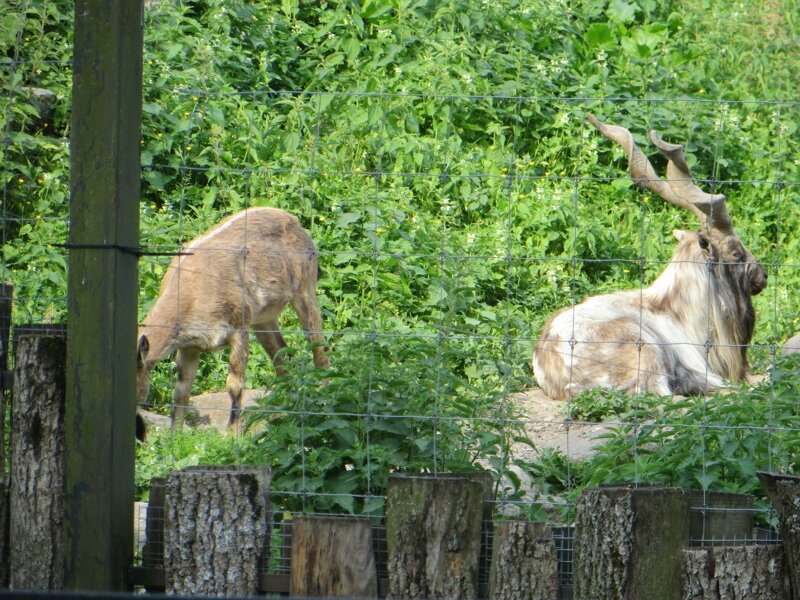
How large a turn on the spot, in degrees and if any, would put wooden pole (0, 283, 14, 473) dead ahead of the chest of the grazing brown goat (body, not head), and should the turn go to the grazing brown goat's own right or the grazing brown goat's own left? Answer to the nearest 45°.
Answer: approximately 45° to the grazing brown goat's own left

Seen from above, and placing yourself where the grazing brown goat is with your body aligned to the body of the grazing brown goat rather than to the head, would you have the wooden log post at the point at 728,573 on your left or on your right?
on your left

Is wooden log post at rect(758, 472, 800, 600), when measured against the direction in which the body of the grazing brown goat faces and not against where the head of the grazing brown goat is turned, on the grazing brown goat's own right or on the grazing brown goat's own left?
on the grazing brown goat's own left

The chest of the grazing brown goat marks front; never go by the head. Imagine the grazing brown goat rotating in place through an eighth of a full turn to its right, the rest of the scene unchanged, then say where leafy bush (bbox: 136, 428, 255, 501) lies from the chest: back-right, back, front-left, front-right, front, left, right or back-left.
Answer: left

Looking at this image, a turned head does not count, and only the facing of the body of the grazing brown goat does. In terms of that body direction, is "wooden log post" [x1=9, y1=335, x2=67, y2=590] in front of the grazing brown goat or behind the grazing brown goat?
in front

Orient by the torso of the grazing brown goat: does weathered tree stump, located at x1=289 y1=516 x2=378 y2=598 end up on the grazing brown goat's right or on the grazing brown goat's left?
on the grazing brown goat's left

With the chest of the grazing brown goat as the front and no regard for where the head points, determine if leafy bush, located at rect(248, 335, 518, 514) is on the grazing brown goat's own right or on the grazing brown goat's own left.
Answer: on the grazing brown goat's own left

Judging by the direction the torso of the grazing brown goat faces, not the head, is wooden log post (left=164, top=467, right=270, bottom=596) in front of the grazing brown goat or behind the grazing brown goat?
in front

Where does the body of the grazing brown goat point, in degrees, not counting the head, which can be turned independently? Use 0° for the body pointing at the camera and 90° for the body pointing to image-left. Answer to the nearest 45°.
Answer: approximately 45°
